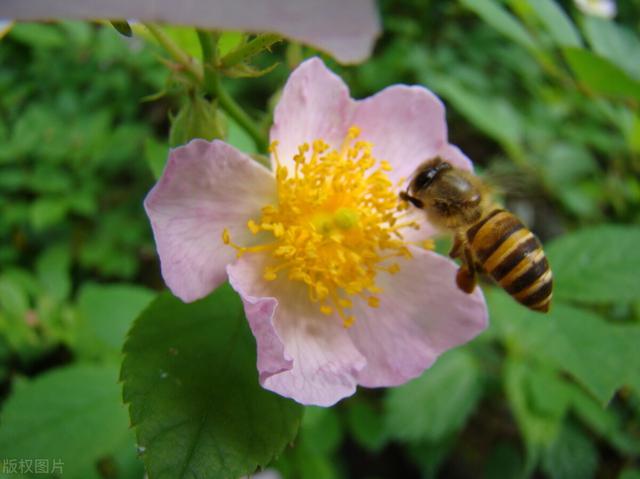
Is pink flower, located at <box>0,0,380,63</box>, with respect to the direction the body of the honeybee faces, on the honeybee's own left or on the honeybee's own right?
on the honeybee's own left

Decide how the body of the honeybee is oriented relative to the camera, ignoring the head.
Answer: to the viewer's left
